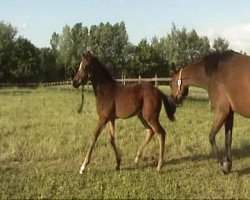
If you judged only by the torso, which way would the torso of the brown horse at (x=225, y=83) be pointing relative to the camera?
to the viewer's left

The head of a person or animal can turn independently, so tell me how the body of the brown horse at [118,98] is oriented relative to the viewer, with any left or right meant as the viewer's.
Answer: facing to the left of the viewer

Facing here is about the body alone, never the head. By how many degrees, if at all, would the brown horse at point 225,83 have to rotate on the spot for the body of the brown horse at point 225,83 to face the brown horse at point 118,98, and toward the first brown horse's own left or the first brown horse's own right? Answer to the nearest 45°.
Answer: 0° — it already faces it

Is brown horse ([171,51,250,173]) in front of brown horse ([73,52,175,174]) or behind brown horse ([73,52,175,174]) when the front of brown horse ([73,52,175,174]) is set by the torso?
behind
